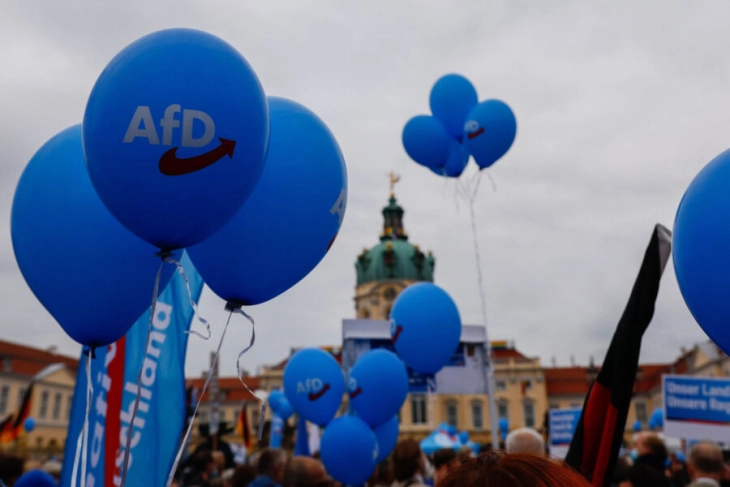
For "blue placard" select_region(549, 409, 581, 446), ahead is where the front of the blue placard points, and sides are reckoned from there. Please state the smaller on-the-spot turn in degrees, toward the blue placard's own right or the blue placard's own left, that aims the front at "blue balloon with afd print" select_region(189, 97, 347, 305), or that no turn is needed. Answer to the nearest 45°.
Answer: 0° — it already faces it

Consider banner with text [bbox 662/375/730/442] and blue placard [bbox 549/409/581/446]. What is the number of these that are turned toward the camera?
2

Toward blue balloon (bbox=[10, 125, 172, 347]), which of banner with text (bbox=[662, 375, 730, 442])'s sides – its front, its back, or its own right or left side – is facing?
front

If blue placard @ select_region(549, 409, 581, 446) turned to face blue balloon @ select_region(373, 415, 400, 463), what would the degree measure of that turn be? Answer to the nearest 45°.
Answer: approximately 45° to its right

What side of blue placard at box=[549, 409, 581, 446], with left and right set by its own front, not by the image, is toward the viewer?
front

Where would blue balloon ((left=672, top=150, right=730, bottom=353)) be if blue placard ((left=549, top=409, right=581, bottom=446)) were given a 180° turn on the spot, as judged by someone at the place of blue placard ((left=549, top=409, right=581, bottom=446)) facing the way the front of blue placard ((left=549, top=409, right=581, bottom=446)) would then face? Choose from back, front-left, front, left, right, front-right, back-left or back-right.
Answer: back

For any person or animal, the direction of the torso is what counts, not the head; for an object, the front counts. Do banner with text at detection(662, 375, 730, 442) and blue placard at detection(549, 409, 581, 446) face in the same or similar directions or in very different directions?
same or similar directions

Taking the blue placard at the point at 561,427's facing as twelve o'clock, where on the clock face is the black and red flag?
The black and red flag is roughly at 12 o'clock from the blue placard.

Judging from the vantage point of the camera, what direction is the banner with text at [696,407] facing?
facing the viewer

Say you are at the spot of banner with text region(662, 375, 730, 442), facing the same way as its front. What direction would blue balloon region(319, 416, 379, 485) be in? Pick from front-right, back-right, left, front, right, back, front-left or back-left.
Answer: front-right

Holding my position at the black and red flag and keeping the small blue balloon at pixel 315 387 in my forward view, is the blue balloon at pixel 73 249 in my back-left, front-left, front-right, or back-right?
front-left

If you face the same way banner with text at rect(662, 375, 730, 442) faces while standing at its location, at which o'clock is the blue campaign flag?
The blue campaign flag is roughly at 1 o'clock from the banner with text.
